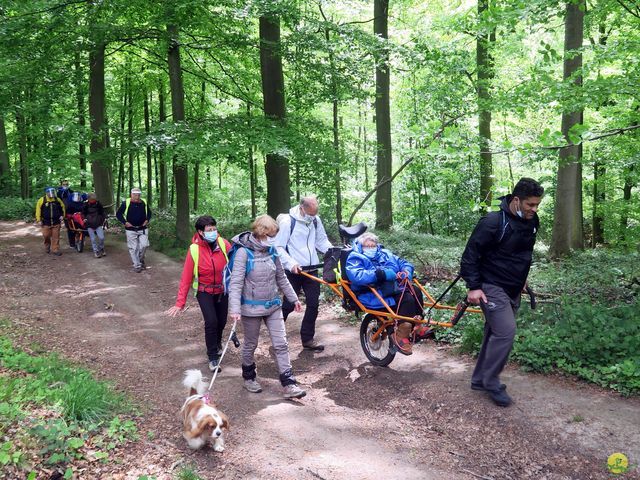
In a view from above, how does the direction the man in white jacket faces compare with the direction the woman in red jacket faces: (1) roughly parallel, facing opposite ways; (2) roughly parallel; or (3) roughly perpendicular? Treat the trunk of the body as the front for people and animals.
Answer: roughly parallel

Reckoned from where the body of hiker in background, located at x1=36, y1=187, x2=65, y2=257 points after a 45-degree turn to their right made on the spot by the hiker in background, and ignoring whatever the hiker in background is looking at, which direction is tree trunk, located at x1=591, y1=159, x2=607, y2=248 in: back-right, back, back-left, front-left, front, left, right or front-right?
back-left

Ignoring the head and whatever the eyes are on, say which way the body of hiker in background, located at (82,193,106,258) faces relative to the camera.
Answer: toward the camera

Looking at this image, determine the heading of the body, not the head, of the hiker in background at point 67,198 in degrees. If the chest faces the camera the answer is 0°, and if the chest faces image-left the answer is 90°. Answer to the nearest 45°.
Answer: approximately 0°

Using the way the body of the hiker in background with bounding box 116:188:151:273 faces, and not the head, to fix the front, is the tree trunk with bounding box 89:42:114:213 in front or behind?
behind

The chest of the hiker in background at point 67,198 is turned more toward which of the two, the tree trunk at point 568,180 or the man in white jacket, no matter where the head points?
the man in white jacket

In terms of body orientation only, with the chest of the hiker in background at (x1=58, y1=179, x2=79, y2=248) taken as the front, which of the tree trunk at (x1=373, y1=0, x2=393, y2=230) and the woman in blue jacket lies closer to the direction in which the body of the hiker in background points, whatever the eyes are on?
the woman in blue jacket

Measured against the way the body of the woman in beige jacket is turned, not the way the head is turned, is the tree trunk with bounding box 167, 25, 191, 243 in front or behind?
behind

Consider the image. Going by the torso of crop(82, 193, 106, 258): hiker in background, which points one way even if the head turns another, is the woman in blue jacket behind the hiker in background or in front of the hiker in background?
in front

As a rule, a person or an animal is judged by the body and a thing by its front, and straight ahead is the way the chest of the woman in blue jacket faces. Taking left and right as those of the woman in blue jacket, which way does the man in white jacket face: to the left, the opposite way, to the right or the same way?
the same way

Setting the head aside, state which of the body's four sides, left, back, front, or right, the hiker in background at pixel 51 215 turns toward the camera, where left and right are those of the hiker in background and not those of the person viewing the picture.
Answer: front

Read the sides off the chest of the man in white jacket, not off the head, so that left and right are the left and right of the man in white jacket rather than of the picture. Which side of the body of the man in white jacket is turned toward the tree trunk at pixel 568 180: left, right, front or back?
left

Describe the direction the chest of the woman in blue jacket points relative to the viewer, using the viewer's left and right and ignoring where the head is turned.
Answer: facing the viewer and to the right of the viewer

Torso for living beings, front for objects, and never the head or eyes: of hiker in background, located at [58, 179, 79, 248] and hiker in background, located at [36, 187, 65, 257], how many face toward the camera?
2
